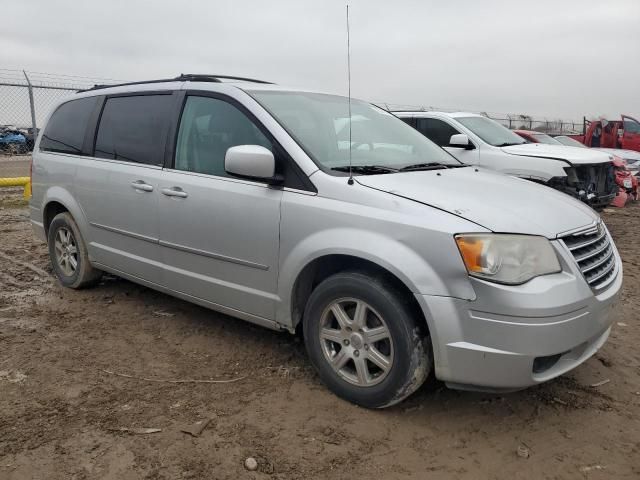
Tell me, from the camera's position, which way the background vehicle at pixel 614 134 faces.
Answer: facing to the right of the viewer

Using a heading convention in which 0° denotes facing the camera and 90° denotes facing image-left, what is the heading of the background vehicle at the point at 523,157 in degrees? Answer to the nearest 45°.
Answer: approximately 315°

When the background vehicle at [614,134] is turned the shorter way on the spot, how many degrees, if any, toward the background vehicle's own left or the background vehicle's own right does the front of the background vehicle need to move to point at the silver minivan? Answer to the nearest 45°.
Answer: approximately 90° to the background vehicle's own right

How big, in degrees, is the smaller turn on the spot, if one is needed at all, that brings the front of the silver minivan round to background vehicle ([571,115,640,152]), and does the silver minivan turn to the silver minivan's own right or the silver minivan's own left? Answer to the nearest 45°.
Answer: approximately 90° to the silver minivan's own left

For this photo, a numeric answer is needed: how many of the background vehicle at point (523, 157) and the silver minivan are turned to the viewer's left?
0

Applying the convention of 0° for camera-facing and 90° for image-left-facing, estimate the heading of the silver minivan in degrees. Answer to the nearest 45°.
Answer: approximately 315°

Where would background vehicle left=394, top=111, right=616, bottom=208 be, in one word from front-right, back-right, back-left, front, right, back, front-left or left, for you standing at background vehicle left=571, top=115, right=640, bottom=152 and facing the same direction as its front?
right

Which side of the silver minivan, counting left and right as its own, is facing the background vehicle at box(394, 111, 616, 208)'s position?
left

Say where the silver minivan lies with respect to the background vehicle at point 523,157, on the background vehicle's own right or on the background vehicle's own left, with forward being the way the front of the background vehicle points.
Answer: on the background vehicle's own right
